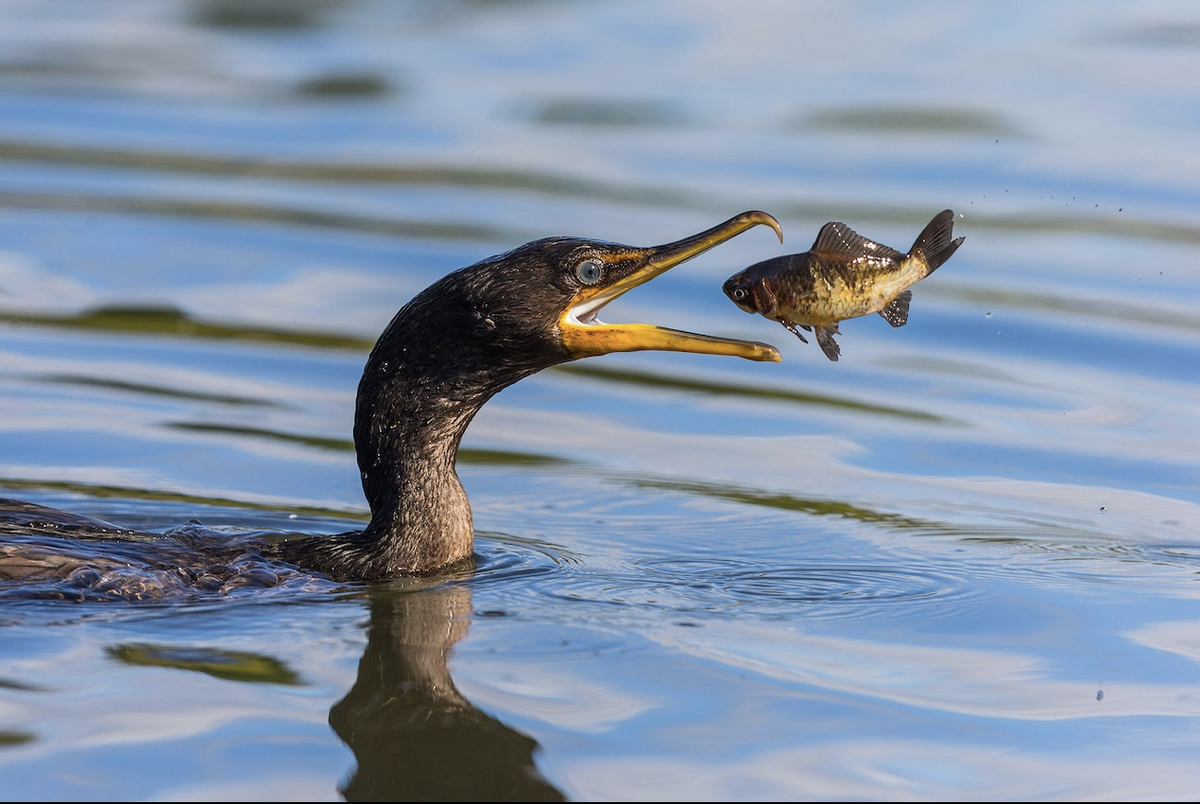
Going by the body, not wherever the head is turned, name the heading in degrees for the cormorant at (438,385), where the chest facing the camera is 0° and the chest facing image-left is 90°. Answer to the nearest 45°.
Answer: approximately 270°

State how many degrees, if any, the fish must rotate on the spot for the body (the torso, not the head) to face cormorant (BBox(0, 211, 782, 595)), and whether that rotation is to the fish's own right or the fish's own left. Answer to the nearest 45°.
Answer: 0° — it already faces it

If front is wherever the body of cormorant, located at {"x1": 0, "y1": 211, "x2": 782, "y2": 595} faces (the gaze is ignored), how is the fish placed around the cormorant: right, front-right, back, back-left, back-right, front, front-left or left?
front-right

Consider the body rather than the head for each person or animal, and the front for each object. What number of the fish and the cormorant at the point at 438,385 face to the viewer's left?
1

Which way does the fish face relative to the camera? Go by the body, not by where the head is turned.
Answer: to the viewer's left

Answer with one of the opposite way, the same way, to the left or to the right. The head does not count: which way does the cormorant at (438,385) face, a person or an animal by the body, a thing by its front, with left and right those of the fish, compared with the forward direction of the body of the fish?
the opposite way
